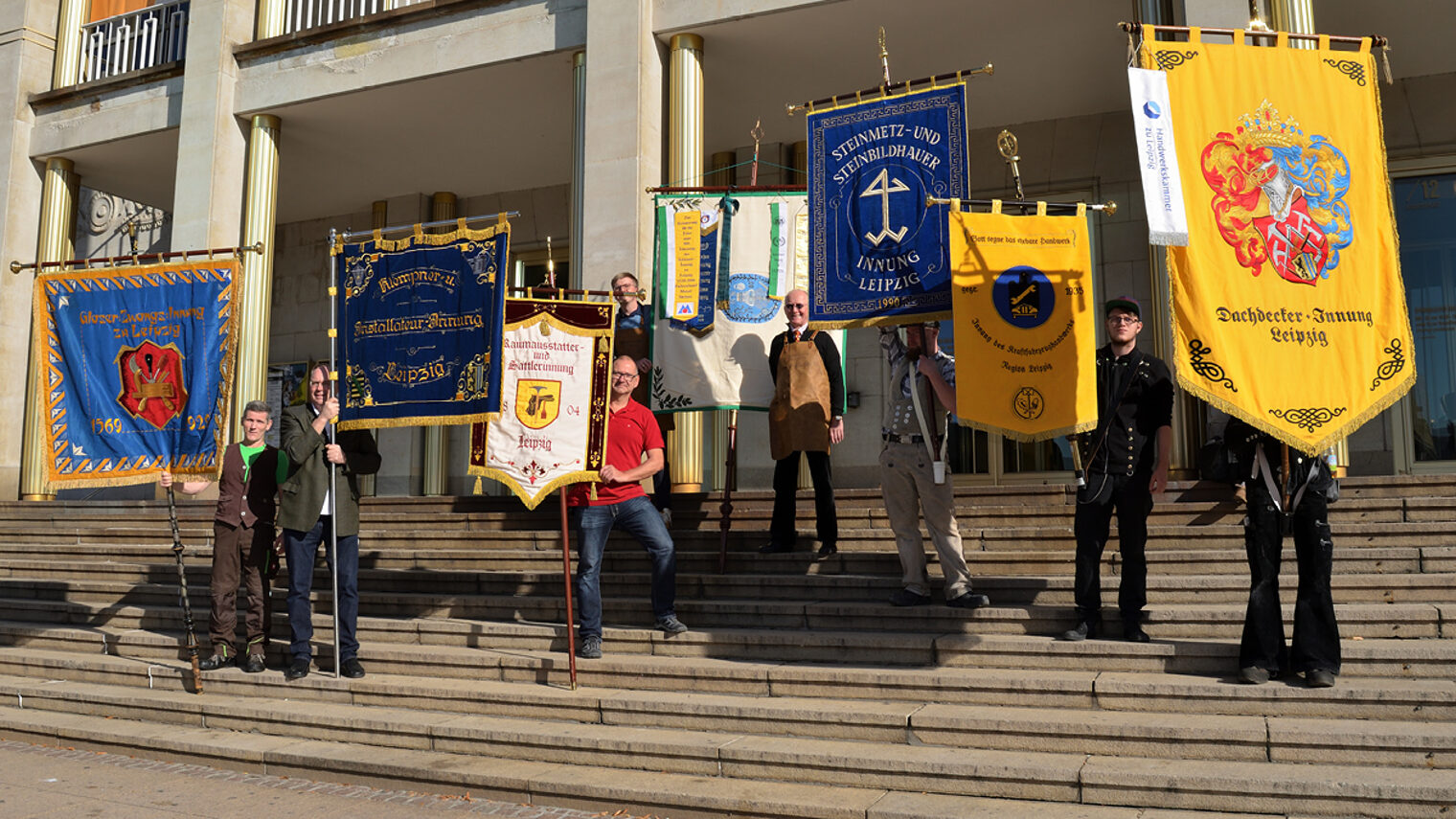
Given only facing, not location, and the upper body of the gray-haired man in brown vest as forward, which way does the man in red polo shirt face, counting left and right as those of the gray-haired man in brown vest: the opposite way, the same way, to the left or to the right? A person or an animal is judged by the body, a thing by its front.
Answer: the same way

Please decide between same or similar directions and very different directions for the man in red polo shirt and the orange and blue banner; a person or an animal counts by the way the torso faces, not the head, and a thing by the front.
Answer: same or similar directions

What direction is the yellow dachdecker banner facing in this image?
toward the camera

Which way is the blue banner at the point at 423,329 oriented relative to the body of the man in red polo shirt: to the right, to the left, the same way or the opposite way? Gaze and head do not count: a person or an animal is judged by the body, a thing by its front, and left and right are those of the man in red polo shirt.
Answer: the same way

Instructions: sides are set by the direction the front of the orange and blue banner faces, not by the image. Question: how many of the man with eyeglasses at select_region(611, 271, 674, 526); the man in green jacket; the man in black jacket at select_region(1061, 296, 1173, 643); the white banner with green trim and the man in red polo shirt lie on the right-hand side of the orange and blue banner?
0

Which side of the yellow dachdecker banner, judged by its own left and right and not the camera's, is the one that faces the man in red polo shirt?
right

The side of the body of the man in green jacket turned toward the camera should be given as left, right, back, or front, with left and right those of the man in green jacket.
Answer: front

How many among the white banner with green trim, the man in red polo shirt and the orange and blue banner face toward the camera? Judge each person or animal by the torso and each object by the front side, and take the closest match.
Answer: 3

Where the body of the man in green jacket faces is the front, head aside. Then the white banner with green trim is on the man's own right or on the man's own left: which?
on the man's own left

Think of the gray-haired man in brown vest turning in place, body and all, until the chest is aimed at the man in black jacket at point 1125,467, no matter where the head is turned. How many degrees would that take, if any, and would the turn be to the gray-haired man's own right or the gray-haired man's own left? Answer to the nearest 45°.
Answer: approximately 45° to the gray-haired man's own left

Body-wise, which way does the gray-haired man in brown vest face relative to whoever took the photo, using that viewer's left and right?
facing the viewer

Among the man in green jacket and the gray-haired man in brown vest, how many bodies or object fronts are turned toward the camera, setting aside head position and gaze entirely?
2

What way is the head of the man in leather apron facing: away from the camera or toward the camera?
toward the camera

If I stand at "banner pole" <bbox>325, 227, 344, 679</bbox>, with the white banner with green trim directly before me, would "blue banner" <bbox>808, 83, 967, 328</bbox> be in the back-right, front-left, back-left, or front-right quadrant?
front-right

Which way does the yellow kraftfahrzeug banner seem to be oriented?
toward the camera

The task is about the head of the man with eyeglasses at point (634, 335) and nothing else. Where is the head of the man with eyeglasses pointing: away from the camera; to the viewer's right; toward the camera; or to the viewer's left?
toward the camera

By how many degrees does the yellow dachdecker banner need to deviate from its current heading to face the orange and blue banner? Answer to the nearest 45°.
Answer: approximately 90° to its right

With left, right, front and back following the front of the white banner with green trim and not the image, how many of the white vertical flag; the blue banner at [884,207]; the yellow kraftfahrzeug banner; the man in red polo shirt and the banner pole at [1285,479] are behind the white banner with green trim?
0

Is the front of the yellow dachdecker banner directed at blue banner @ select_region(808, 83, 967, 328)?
no

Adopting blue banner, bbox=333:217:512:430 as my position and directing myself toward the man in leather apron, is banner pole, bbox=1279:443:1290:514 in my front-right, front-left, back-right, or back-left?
front-right
